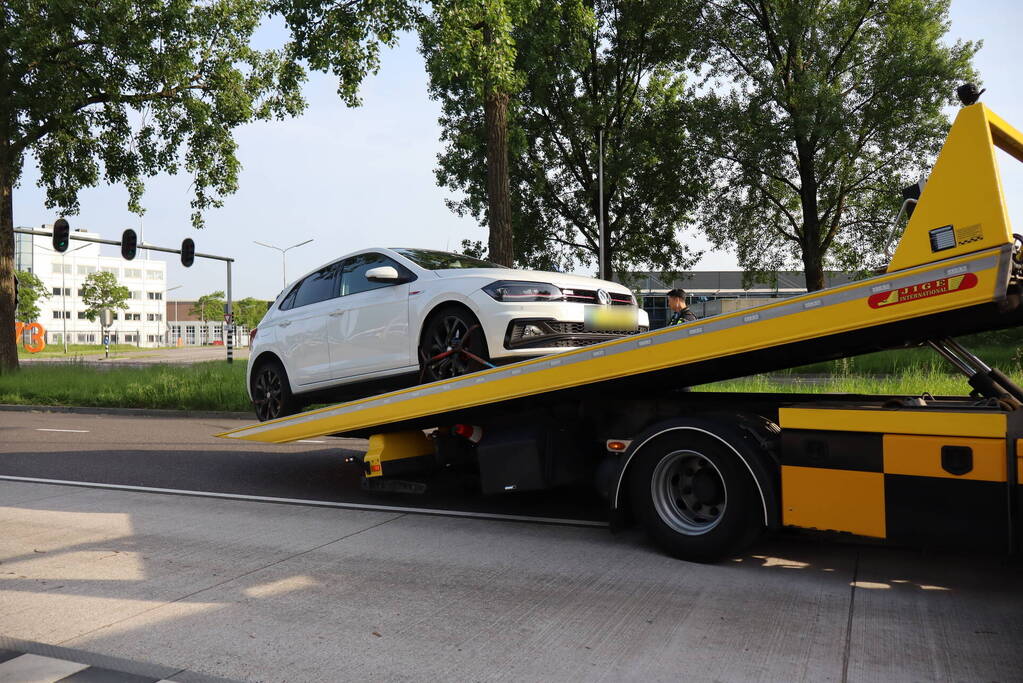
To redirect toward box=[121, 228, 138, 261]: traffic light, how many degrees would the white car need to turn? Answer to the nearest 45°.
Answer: approximately 180°

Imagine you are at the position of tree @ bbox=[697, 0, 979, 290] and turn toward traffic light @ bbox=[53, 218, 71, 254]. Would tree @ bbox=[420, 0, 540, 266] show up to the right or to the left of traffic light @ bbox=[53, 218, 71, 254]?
left

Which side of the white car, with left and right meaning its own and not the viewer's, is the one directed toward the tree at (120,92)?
back

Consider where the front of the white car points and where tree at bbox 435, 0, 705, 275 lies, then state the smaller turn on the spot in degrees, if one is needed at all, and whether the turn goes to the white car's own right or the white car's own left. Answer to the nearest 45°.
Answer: approximately 135° to the white car's own left

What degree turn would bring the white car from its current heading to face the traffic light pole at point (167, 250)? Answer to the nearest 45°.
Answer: approximately 180°

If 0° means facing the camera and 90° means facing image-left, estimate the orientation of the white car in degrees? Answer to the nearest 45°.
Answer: approximately 315°
